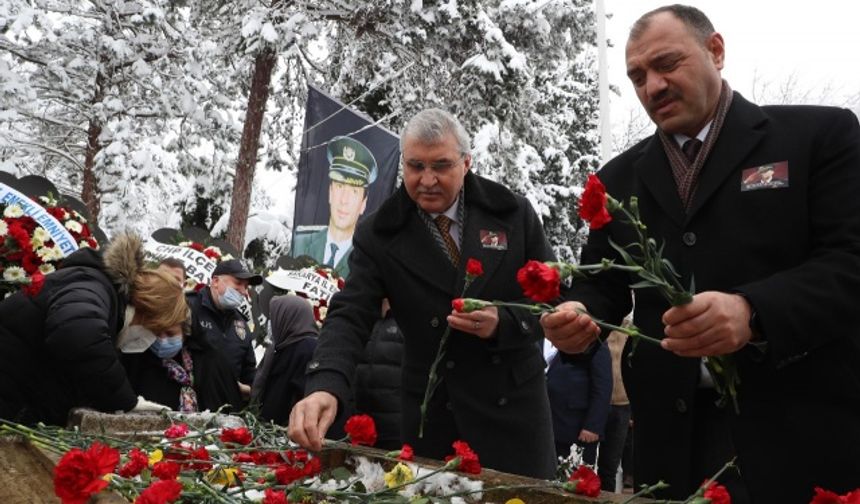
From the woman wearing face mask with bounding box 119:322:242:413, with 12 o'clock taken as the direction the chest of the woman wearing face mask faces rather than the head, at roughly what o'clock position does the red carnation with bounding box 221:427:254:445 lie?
The red carnation is roughly at 12 o'clock from the woman wearing face mask.

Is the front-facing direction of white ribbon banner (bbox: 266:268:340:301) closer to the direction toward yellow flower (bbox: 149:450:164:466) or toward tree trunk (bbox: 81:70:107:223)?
the yellow flower

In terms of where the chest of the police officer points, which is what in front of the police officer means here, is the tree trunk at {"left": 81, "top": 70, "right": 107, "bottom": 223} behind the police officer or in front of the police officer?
behind

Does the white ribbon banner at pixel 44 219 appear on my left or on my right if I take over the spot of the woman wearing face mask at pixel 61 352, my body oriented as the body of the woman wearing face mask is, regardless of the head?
on my left

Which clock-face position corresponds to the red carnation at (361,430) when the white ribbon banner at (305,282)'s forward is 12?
The red carnation is roughly at 12 o'clock from the white ribbon banner.

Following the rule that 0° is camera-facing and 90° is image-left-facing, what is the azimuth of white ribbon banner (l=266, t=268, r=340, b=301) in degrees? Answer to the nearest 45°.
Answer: approximately 0°

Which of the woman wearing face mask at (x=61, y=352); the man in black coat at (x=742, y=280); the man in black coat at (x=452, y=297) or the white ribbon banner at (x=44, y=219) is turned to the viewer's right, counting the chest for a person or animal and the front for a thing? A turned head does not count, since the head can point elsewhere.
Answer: the woman wearing face mask

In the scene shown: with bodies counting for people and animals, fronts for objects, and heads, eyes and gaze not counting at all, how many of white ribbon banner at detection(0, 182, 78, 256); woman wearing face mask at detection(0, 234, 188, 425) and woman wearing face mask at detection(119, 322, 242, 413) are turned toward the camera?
2

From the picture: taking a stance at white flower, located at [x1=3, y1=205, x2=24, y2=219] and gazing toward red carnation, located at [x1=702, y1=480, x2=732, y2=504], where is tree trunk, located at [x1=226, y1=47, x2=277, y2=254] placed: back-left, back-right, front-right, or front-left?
back-left

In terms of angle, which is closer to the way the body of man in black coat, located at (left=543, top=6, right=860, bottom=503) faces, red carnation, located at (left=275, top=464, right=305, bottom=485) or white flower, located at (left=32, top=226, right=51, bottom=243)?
the red carnation

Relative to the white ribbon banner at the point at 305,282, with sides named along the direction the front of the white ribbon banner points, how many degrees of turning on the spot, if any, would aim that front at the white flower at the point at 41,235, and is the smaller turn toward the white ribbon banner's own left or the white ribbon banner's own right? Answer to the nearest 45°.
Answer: approximately 45° to the white ribbon banner's own right
